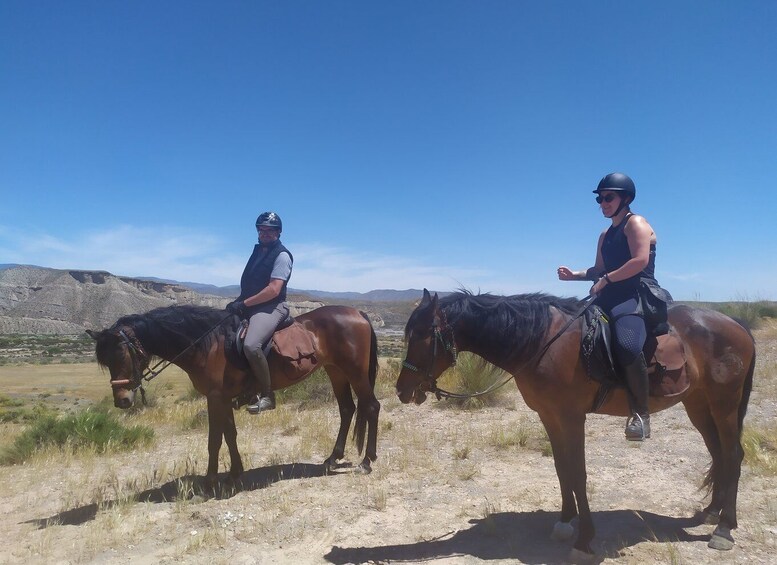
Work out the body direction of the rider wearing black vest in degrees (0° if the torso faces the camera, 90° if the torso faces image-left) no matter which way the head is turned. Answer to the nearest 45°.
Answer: approximately 45°

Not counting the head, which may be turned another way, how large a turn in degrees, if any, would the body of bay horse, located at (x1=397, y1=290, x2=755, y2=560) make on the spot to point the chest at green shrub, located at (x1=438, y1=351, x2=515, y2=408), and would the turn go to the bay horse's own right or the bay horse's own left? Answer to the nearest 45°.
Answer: approximately 90° to the bay horse's own right

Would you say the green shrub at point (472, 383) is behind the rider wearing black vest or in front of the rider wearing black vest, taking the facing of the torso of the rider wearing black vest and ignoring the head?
behind

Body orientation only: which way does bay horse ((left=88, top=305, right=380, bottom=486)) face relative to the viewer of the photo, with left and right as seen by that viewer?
facing to the left of the viewer

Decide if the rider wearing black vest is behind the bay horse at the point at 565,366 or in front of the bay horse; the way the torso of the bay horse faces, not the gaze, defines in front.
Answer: in front

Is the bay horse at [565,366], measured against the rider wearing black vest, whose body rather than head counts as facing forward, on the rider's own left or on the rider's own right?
on the rider's own left

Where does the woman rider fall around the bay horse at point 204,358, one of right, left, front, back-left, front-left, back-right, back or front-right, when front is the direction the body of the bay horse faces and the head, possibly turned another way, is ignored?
back-left

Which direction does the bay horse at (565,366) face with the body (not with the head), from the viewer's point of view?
to the viewer's left

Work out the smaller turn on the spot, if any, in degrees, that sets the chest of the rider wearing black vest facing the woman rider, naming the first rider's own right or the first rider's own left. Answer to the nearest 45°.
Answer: approximately 90° to the first rider's own left

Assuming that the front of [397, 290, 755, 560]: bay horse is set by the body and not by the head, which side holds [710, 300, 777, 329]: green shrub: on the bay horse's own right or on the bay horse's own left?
on the bay horse's own right

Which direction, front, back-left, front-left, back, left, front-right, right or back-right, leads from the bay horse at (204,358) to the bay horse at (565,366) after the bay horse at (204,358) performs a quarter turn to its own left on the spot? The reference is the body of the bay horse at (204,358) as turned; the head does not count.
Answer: front-left

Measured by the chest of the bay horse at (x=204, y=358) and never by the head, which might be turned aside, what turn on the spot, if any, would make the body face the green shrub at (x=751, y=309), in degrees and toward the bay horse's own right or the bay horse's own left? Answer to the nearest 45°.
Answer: approximately 135° to the bay horse's own right
